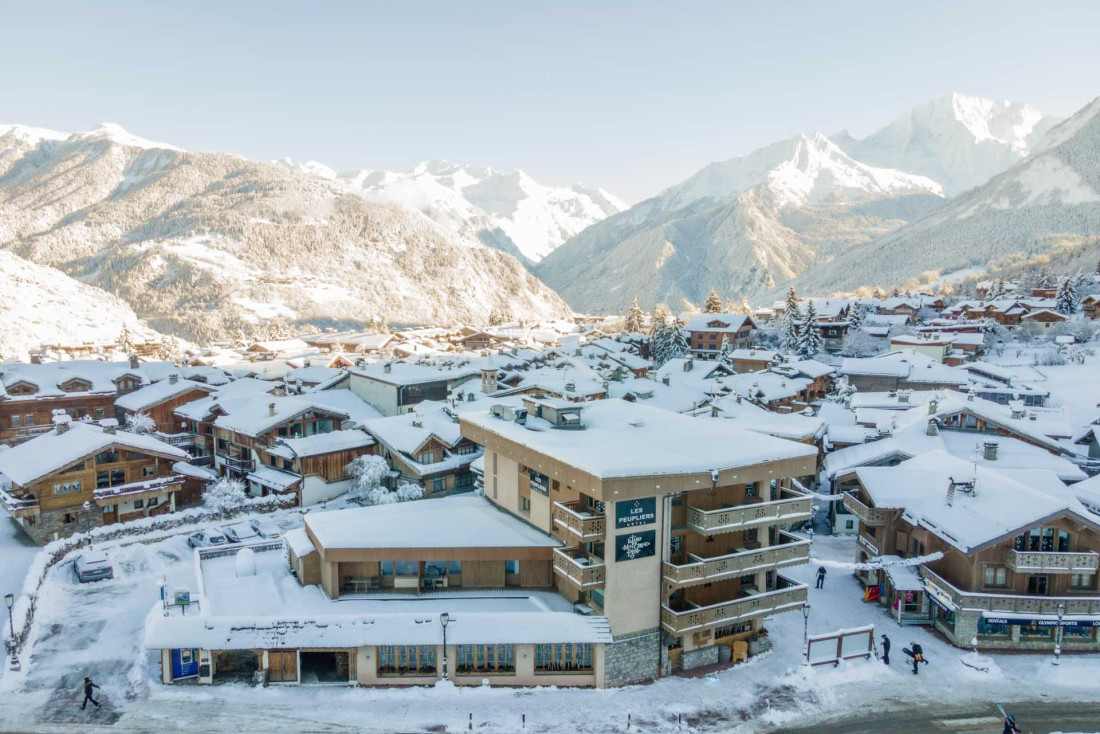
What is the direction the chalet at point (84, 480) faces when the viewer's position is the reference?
facing the viewer and to the right of the viewer

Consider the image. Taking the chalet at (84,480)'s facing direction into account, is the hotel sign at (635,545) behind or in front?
in front

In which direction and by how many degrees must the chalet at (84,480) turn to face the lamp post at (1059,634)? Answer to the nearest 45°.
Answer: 0° — it already faces it

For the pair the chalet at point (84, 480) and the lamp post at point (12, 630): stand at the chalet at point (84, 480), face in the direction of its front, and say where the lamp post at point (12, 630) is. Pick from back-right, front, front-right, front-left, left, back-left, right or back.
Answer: front-right

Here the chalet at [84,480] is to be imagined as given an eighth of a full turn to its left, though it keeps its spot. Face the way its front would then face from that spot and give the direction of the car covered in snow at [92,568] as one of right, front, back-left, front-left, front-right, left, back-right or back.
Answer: right
